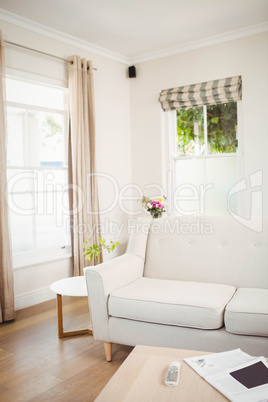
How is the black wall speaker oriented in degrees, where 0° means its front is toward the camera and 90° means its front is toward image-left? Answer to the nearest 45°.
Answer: approximately 0°

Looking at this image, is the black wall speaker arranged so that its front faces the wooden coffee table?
yes

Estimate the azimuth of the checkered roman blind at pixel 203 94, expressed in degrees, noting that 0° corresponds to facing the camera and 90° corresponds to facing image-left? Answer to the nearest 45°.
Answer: approximately 45°

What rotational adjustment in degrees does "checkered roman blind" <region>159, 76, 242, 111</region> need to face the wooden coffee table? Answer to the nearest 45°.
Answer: approximately 45° to its left

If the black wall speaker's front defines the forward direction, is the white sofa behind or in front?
in front

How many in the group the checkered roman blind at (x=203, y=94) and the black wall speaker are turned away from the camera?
0
